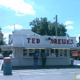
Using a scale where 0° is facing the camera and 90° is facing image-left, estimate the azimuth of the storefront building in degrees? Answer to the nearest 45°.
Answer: approximately 0°

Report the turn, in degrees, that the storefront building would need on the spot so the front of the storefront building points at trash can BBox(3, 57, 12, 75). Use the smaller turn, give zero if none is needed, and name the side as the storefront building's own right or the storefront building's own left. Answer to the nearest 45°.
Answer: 0° — it already faces it
